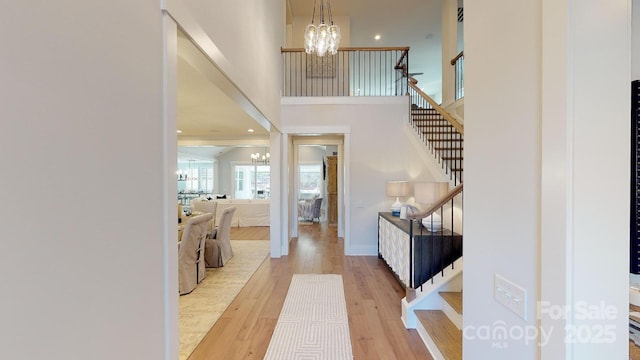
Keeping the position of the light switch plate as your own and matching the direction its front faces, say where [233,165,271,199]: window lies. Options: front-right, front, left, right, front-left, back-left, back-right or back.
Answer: right

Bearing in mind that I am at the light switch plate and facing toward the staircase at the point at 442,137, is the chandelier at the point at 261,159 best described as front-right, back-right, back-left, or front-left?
front-left

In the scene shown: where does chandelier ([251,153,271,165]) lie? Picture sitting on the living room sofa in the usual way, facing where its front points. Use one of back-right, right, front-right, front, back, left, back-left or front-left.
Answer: front

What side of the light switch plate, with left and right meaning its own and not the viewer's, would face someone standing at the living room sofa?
right

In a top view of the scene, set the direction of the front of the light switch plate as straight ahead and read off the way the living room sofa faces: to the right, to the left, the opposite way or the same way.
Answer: to the right

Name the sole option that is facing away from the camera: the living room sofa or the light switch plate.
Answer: the living room sofa

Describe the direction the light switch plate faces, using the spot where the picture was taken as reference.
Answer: facing the viewer and to the left of the viewer

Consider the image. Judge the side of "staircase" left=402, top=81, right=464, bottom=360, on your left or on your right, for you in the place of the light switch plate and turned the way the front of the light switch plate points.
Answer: on your right

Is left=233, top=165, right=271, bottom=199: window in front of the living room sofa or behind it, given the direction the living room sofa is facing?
in front

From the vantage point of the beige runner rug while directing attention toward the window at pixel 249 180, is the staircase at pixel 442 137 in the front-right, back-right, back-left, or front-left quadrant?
front-right
